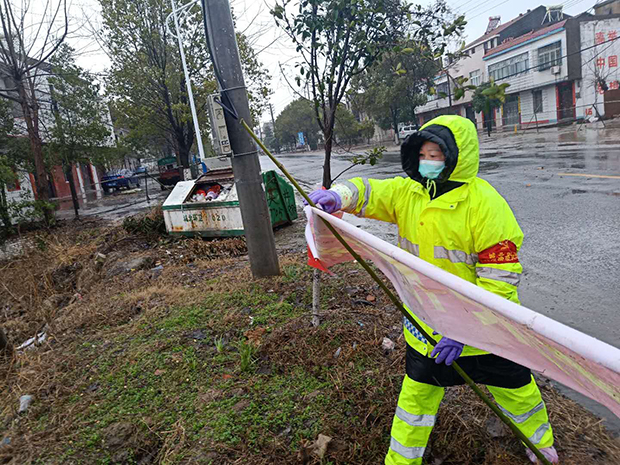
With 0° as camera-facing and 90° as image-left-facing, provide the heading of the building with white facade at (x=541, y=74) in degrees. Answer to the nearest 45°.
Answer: approximately 45°

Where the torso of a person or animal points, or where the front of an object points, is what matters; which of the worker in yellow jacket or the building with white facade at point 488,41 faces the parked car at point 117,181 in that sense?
the building with white facade

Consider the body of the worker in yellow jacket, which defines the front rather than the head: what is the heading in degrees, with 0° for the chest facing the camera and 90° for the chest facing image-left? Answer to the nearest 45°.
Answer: approximately 45°

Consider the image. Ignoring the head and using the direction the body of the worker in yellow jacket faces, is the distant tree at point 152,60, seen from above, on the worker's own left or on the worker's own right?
on the worker's own right

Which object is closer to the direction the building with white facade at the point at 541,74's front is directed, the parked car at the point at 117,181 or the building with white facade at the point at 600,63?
the parked car

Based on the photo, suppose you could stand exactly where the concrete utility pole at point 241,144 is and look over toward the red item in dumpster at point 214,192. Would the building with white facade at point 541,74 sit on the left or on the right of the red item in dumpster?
right

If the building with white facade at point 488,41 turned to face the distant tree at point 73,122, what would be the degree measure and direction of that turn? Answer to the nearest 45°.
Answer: approximately 45° to its left

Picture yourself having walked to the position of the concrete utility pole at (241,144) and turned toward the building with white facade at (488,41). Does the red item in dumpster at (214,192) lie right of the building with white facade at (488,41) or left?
left

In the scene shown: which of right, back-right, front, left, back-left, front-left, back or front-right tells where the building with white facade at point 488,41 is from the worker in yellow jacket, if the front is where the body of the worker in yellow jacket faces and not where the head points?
back-right

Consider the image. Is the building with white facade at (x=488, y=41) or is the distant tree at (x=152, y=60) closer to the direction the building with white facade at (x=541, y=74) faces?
the distant tree
